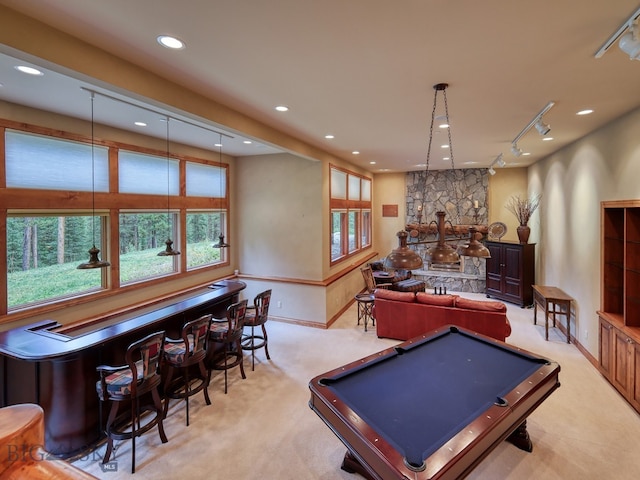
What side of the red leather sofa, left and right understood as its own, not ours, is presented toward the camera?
back

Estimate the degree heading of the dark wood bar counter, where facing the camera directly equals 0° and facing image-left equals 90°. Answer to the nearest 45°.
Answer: approximately 315°

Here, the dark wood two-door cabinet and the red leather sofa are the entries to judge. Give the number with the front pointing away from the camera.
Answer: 1

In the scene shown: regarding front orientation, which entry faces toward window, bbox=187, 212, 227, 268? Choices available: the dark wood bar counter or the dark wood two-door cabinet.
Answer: the dark wood two-door cabinet

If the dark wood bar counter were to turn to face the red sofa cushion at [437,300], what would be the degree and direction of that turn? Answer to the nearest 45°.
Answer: approximately 45° to its left

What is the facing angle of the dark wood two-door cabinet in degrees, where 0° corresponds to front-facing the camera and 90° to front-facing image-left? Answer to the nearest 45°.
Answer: approximately 45°

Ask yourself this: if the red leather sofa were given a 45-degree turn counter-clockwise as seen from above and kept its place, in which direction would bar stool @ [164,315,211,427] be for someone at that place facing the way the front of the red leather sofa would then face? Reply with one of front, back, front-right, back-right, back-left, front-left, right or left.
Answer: left

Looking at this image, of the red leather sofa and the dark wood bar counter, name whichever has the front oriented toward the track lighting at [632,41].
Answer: the dark wood bar counter

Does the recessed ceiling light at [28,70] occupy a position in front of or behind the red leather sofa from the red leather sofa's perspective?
behind

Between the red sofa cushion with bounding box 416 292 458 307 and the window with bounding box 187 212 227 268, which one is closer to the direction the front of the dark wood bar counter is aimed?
the red sofa cushion

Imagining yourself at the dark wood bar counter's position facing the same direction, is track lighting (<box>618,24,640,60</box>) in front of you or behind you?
in front

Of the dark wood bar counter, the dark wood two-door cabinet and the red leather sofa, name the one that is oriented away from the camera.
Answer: the red leather sofa

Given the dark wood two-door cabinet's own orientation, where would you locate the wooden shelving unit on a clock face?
The wooden shelving unit is roughly at 10 o'clock from the dark wood two-door cabinet.

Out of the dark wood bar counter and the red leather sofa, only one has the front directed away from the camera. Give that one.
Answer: the red leather sofa
